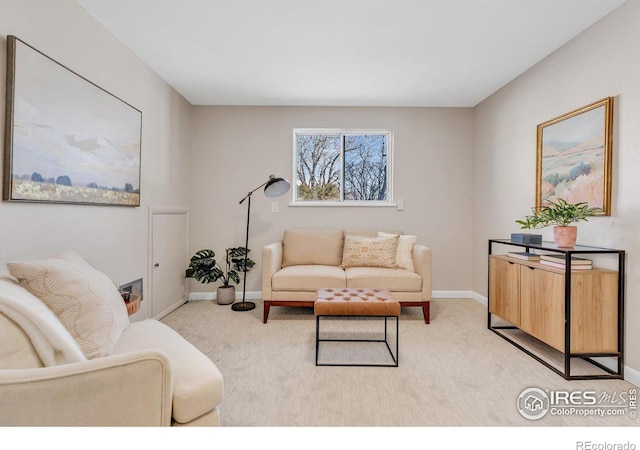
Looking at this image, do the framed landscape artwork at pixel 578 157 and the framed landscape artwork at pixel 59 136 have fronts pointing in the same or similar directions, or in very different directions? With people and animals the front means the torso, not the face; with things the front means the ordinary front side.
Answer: very different directions

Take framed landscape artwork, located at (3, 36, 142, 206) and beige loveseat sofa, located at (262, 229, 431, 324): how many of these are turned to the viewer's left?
0

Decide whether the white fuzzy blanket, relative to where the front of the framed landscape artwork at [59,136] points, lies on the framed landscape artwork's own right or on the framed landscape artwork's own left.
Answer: on the framed landscape artwork's own right

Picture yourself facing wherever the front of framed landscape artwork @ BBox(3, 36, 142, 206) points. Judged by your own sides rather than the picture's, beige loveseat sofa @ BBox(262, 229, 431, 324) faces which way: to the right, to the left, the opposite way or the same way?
to the right

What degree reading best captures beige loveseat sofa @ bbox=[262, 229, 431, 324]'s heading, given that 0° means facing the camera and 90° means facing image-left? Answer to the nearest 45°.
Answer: approximately 0°

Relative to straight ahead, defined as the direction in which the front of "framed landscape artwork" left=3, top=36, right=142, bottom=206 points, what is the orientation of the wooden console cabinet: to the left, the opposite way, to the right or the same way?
the opposite way

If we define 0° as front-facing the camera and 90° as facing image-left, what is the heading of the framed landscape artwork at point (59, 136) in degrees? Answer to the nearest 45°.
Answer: approximately 315°

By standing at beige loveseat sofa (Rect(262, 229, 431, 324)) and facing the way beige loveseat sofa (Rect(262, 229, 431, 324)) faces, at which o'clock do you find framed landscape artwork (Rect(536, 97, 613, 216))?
The framed landscape artwork is roughly at 10 o'clock from the beige loveseat sofa.

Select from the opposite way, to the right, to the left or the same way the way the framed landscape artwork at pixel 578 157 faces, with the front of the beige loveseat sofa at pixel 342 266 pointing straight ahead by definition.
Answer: to the right

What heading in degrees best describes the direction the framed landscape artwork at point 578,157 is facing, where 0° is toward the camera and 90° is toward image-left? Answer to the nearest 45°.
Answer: approximately 45°

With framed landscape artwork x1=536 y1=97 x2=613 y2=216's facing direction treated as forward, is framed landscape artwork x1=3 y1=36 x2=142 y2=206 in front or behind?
in front

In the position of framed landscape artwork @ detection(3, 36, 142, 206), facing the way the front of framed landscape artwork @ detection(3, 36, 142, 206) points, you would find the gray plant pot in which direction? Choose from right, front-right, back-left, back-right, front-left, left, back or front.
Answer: left

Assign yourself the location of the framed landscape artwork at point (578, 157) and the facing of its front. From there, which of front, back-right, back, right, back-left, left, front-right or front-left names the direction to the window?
front-right

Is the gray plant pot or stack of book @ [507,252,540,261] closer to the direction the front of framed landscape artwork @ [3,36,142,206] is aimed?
the stack of book
